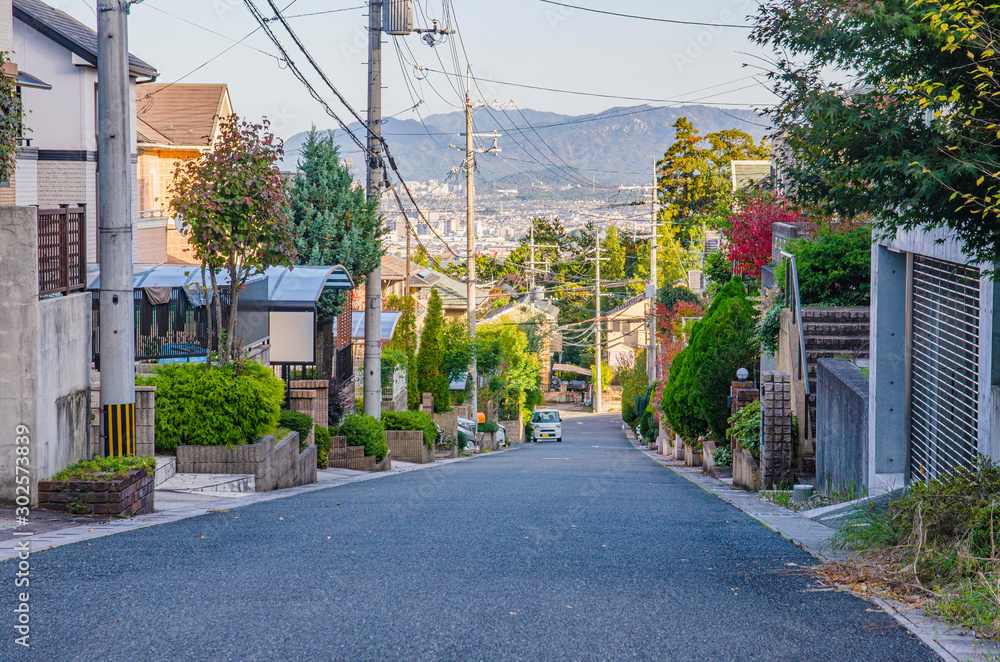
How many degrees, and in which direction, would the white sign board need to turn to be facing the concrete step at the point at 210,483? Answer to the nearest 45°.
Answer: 0° — it already faces it

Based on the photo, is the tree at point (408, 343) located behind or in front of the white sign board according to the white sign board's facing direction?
behind

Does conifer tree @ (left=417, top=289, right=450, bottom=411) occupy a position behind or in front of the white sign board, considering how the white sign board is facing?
behind

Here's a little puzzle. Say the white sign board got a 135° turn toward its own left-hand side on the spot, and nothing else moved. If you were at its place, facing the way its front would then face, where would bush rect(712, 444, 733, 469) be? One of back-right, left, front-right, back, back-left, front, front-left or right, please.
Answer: front-right

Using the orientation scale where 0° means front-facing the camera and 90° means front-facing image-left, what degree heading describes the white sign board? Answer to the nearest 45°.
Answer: approximately 0°

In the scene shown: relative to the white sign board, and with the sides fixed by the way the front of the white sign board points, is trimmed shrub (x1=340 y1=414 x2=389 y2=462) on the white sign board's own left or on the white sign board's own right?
on the white sign board's own left

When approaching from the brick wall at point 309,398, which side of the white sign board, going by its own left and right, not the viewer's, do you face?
front

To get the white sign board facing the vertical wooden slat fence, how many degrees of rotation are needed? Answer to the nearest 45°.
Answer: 0° — it already faces it

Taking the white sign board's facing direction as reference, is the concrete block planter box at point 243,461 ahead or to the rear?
ahead
